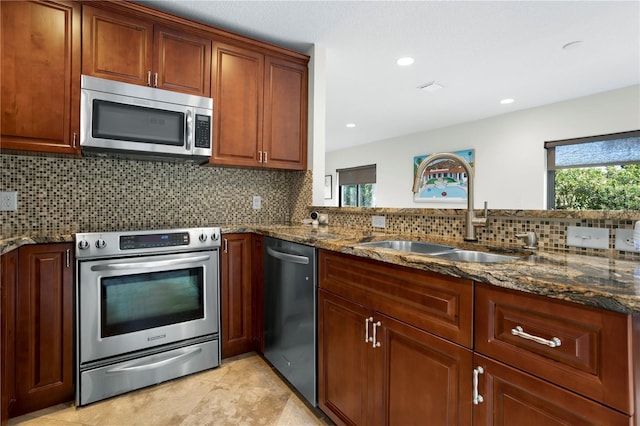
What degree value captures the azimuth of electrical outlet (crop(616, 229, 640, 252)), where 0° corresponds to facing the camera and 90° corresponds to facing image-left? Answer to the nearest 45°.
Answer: approximately 0°

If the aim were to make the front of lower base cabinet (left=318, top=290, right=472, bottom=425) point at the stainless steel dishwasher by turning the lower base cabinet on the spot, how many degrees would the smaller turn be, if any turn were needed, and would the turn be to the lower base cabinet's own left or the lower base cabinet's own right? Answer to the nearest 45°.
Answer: approximately 90° to the lower base cabinet's own right

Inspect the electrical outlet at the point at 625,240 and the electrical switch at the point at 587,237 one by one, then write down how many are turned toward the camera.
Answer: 2

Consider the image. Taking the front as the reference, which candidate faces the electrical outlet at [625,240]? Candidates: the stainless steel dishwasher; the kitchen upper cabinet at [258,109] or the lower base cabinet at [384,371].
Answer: the kitchen upper cabinet

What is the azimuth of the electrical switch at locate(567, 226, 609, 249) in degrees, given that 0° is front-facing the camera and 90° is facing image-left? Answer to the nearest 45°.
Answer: approximately 0°

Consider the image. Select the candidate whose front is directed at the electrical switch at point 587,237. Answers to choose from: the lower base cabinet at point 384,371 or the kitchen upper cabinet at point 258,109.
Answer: the kitchen upper cabinet

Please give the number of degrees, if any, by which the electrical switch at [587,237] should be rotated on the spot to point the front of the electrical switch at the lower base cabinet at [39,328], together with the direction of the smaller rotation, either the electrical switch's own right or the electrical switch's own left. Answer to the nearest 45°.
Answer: approximately 45° to the electrical switch's own right

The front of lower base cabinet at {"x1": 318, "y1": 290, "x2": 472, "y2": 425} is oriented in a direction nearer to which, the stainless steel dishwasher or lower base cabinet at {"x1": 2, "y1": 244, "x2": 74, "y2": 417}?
the lower base cabinet

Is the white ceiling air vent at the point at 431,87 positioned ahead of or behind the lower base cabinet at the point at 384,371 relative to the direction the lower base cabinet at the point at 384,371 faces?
behind

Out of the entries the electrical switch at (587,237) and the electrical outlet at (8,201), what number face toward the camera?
2

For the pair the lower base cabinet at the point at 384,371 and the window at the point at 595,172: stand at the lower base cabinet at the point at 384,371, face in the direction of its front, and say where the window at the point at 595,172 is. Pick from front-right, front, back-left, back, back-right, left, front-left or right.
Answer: back

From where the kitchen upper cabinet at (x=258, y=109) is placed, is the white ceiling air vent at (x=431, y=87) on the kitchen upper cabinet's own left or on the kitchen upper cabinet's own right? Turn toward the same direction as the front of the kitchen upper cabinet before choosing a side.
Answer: on the kitchen upper cabinet's own left

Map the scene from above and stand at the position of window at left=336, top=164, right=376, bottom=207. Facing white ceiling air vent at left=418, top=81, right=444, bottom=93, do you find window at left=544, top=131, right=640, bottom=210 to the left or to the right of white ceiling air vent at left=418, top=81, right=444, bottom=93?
left
